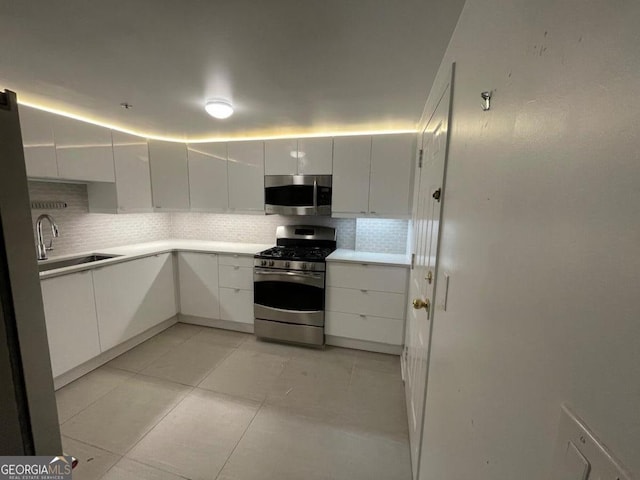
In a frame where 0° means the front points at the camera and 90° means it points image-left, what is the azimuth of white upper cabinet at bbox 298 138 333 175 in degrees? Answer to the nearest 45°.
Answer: approximately 0°

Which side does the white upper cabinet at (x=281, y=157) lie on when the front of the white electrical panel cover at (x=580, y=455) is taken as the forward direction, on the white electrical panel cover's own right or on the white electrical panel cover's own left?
on the white electrical panel cover's own right

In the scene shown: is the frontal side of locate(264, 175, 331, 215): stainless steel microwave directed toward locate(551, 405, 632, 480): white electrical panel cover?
yes

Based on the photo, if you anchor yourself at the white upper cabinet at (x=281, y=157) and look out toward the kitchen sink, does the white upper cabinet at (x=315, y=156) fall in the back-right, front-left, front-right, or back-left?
back-left

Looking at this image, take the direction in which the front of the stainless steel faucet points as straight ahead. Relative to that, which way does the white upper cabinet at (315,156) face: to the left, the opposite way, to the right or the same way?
to the right

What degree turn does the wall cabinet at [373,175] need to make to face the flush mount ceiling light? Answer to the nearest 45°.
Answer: approximately 45° to its right

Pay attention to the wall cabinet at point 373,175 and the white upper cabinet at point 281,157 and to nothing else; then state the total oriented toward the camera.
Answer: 2

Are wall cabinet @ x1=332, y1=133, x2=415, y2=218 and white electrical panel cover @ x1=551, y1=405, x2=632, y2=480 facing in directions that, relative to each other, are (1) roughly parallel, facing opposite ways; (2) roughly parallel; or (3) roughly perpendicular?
roughly perpendicular

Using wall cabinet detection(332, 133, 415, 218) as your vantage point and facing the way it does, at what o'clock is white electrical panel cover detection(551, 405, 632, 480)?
The white electrical panel cover is roughly at 12 o'clock from the wall cabinet.

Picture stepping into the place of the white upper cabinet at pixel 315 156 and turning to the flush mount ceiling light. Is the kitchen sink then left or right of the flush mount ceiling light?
right

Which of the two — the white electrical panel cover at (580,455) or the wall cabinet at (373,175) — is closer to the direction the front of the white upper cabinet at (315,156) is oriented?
the white electrical panel cover
